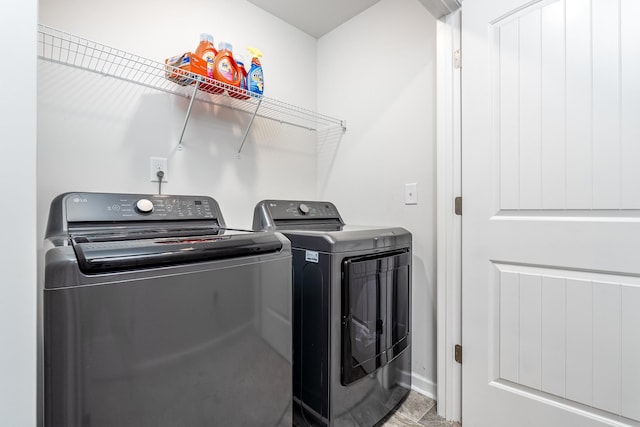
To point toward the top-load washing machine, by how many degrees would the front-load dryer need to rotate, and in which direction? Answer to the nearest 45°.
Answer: approximately 90° to its right

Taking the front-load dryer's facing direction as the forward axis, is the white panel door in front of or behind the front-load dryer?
in front

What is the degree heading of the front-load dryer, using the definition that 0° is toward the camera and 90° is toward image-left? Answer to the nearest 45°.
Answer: approximately 315°
